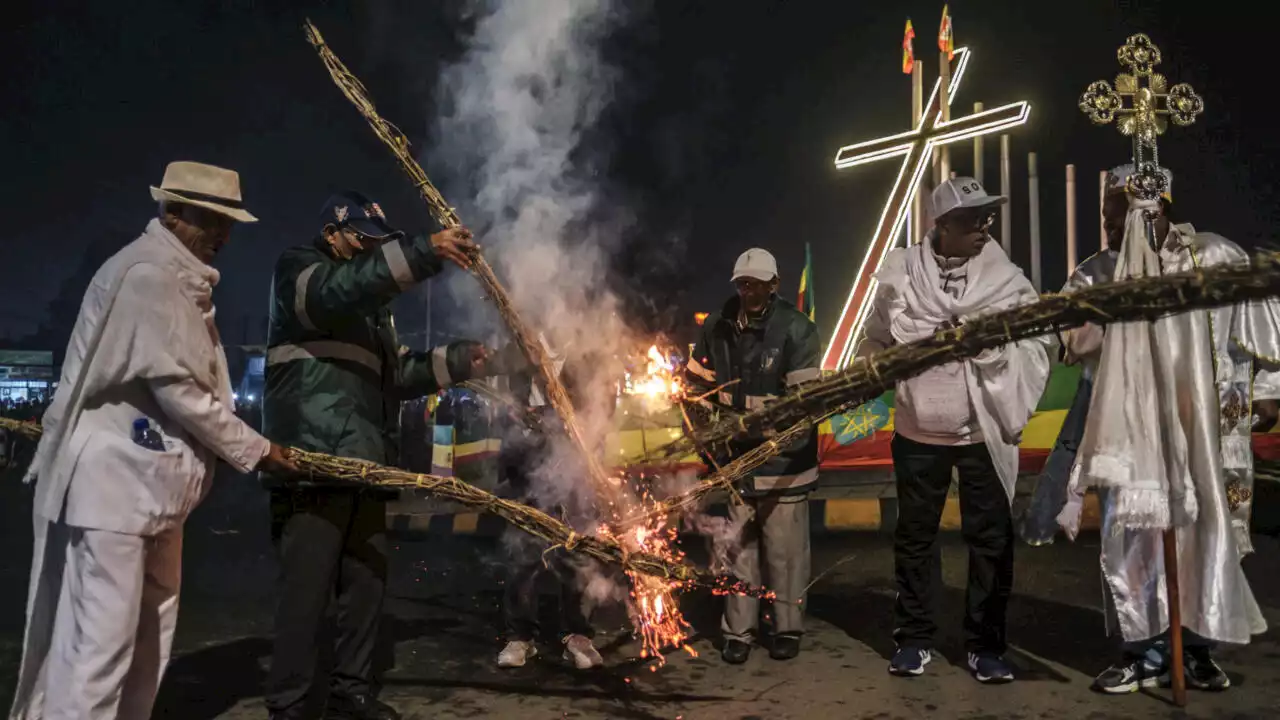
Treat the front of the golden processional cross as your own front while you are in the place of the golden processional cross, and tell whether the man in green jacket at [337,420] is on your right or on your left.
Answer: on your right

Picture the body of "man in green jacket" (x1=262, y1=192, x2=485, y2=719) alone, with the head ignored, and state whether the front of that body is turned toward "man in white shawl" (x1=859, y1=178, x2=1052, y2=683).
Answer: yes

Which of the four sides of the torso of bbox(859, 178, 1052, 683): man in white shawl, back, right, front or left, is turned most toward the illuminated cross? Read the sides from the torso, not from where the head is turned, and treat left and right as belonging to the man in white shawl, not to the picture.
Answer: back

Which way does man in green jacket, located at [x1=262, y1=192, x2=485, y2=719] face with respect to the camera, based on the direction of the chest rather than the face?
to the viewer's right

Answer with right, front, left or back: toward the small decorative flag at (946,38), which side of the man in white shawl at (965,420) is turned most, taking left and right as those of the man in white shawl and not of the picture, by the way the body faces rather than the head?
back

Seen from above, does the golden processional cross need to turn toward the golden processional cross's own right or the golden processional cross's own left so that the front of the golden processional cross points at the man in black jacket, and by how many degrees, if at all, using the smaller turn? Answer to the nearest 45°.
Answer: approximately 90° to the golden processional cross's own right

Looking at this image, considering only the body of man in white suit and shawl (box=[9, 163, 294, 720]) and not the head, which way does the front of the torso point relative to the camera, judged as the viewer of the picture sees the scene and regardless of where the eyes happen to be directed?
to the viewer's right

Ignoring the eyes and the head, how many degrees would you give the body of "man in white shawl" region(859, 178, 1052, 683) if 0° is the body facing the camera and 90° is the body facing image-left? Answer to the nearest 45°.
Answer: approximately 0°

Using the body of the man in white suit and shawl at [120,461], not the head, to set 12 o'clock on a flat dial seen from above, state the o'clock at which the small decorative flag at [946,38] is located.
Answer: The small decorative flag is roughly at 11 o'clock from the man in white suit and shawl.

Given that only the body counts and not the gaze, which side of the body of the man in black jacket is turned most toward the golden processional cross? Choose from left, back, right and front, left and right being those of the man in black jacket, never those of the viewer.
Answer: left

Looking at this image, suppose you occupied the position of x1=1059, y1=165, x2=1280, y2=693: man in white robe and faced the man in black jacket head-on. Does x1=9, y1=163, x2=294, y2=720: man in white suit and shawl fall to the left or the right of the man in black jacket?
left

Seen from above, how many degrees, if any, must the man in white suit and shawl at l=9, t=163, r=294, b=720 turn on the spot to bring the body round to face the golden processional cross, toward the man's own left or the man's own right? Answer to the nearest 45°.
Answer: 0° — they already face it

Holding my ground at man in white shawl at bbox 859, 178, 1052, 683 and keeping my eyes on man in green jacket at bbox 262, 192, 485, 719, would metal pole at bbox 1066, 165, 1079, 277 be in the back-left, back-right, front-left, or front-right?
back-right

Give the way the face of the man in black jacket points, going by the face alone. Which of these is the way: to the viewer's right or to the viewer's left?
to the viewer's left

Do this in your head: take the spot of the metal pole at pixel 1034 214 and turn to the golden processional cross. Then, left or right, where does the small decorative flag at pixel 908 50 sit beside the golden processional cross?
right
